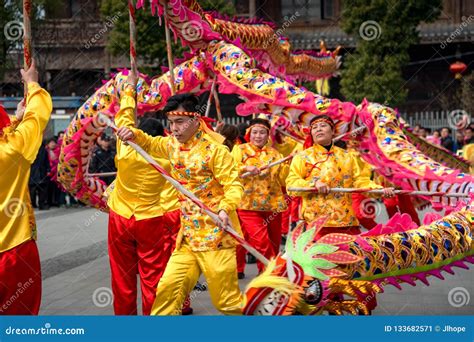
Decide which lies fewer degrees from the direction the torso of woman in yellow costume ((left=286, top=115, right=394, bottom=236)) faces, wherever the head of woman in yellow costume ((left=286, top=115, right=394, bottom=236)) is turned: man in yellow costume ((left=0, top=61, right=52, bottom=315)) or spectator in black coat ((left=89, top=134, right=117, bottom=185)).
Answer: the man in yellow costume

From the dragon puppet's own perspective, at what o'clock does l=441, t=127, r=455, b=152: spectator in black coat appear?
The spectator in black coat is roughly at 5 o'clock from the dragon puppet.

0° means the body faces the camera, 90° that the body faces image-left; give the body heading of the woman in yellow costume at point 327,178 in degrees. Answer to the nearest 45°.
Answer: approximately 0°

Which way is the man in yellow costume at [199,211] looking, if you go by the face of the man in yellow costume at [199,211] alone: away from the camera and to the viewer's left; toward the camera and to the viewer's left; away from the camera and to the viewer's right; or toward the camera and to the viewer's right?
toward the camera and to the viewer's left

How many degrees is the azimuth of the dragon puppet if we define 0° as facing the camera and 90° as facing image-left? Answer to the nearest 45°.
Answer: approximately 45°

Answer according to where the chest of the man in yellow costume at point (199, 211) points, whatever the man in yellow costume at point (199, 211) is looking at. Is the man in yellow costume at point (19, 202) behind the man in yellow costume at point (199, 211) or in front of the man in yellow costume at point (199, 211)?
in front

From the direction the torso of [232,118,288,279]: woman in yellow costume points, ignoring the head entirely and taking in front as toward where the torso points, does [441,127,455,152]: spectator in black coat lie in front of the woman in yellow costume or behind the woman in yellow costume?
behind

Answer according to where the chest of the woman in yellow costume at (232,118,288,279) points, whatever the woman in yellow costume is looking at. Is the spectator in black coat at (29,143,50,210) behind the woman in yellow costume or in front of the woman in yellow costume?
behind

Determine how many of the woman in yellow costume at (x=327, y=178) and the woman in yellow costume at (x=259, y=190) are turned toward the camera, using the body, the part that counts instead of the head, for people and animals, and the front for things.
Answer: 2
